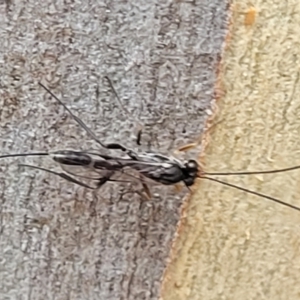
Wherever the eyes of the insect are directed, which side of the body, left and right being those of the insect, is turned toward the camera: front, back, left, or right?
right
